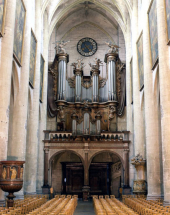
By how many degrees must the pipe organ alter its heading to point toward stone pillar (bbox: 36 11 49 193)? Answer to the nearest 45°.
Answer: approximately 45° to its right

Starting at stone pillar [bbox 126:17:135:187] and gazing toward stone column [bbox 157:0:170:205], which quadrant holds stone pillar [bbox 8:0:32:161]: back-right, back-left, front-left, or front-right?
front-right

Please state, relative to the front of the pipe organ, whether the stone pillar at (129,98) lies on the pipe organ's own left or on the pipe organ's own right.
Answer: on the pipe organ's own left

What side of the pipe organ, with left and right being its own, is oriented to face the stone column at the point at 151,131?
front

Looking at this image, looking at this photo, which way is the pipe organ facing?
toward the camera

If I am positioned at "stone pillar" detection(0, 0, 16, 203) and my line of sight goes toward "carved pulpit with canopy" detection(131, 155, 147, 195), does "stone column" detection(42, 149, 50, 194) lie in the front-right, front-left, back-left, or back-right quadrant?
front-left

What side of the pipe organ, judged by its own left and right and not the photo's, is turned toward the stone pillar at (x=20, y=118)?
front

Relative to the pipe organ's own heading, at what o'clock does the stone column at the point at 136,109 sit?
The stone column is roughly at 11 o'clock from the pipe organ.
